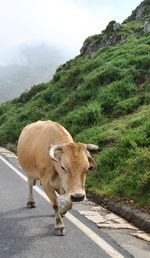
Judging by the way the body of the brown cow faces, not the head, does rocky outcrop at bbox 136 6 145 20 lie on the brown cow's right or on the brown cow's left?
on the brown cow's left

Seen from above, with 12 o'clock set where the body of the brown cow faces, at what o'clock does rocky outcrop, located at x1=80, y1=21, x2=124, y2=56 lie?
The rocky outcrop is roughly at 8 o'clock from the brown cow.

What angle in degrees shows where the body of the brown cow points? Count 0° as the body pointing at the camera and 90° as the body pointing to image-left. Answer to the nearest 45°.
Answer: approximately 315°
